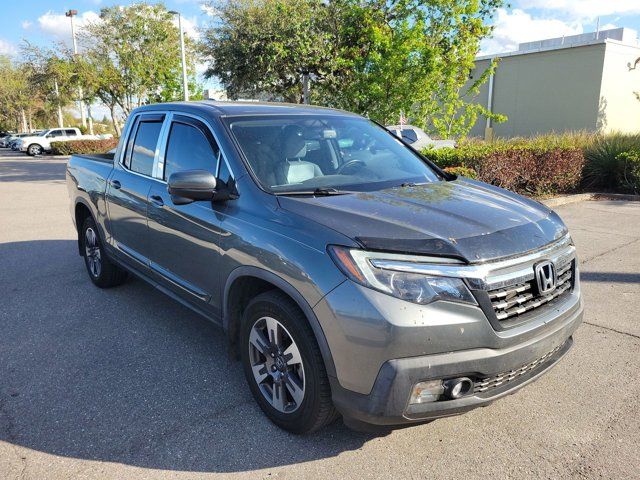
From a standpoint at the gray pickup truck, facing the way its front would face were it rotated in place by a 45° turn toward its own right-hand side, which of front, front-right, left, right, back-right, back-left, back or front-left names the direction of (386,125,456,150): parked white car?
back

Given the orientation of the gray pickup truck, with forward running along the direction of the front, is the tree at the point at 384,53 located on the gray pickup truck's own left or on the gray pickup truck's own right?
on the gray pickup truck's own left

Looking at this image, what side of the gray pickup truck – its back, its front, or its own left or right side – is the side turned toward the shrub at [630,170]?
left

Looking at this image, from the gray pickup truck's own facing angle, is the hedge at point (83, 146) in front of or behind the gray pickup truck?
behind

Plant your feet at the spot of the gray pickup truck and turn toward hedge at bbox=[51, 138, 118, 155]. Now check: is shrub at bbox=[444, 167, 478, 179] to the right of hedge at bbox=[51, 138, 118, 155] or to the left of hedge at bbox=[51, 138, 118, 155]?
right

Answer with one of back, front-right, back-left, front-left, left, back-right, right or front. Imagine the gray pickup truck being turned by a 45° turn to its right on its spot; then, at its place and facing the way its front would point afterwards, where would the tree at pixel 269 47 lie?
back

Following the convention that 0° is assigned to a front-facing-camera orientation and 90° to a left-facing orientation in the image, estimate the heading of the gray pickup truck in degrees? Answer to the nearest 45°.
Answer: approximately 315°

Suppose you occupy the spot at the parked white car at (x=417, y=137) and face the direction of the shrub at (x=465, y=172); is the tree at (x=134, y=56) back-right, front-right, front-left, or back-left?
back-right

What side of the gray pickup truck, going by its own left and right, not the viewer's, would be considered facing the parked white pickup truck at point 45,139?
back

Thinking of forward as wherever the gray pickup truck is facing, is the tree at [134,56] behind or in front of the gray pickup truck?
behind
